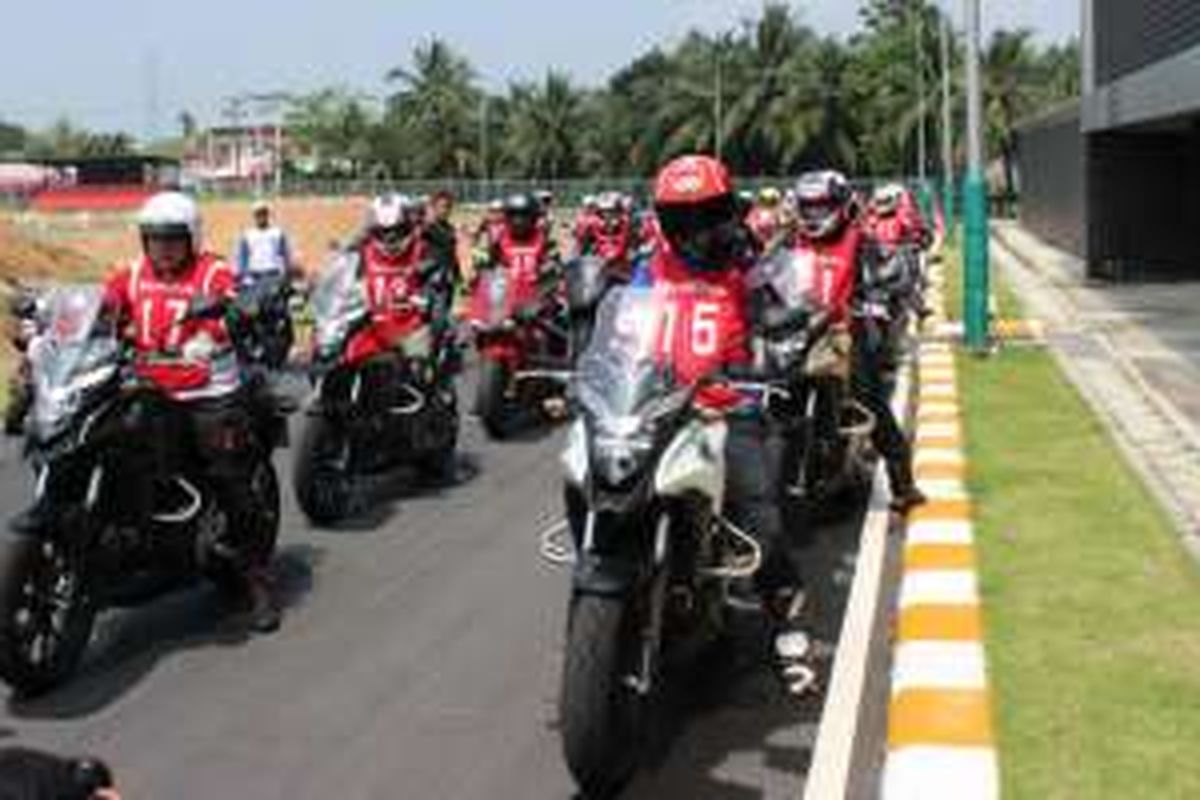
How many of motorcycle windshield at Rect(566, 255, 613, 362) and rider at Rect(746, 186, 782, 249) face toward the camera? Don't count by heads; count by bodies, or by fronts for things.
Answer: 2

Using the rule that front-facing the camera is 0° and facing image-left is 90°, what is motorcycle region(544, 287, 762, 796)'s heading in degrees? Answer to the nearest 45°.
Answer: approximately 45°

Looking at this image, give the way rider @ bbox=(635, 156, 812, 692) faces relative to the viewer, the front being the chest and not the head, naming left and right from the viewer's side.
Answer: facing the viewer and to the left of the viewer

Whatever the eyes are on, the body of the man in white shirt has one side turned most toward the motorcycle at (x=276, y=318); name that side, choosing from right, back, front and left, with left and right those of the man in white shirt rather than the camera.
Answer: front

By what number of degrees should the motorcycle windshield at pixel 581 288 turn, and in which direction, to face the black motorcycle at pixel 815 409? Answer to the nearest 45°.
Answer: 0° — it already faces it

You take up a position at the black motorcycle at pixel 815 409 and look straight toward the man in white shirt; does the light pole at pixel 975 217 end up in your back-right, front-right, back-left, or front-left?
front-right

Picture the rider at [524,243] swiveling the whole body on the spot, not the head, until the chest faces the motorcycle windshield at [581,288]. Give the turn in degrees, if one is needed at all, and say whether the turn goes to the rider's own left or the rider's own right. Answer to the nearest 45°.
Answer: approximately 90° to the rider's own left

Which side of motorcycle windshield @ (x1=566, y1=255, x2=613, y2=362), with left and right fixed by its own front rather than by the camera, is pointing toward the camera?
front

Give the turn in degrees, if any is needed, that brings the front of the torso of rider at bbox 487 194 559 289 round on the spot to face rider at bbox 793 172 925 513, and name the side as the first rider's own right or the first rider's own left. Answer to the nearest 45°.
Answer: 0° — they already face them

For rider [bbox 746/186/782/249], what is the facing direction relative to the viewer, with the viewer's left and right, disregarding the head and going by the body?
facing the viewer

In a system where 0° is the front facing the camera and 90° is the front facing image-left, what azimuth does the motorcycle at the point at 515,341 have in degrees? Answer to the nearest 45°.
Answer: approximately 45°
